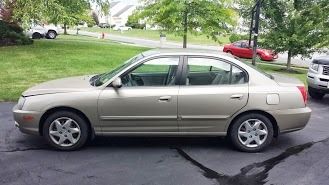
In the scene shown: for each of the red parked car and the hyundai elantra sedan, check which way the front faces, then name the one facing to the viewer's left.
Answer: the hyundai elantra sedan

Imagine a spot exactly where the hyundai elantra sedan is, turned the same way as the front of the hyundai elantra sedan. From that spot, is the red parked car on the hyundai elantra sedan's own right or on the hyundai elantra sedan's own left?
on the hyundai elantra sedan's own right

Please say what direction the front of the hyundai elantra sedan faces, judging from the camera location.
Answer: facing to the left of the viewer

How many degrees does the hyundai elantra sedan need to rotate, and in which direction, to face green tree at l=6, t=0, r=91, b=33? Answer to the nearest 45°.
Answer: approximately 45° to its right

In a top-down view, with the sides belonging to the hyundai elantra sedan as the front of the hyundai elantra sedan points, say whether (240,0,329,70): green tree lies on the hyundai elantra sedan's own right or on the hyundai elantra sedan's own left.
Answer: on the hyundai elantra sedan's own right

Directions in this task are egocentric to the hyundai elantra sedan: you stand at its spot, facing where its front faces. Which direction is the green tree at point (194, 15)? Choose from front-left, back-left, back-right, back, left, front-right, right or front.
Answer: right

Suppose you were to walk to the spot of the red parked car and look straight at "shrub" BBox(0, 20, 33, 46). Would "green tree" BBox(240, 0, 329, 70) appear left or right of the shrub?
left

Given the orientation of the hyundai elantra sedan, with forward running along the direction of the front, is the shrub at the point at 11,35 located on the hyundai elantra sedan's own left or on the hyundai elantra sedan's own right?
on the hyundai elantra sedan's own right

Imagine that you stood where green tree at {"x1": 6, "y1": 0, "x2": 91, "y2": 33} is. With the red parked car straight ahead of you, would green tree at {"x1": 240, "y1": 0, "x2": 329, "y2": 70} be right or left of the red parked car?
right

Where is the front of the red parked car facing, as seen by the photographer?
facing the viewer and to the right of the viewer

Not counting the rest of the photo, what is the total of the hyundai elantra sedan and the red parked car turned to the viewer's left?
1
